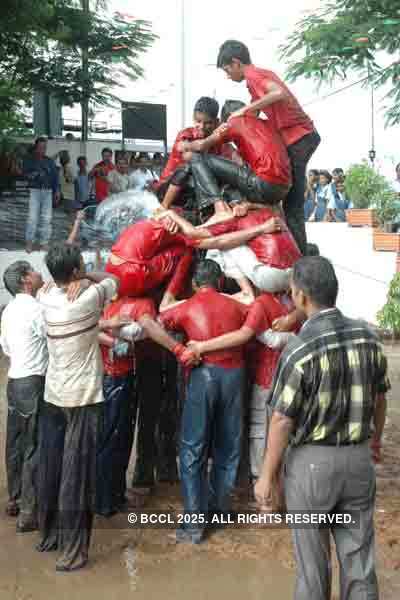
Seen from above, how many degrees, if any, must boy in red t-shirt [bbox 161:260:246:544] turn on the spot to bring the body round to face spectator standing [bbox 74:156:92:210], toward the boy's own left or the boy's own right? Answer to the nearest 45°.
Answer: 0° — they already face them

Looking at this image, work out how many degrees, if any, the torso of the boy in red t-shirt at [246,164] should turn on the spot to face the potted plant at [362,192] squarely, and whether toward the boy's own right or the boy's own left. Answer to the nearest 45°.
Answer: approximately 90° to the boy's own right

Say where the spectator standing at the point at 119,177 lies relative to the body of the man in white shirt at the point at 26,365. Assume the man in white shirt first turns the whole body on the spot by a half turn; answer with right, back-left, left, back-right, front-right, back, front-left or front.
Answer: back-right

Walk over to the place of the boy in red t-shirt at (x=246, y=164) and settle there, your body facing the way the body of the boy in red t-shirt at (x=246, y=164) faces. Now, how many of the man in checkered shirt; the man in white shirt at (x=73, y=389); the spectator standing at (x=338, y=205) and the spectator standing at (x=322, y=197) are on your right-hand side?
2

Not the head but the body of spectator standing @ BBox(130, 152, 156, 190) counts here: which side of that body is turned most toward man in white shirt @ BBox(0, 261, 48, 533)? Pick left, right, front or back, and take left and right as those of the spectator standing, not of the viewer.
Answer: front

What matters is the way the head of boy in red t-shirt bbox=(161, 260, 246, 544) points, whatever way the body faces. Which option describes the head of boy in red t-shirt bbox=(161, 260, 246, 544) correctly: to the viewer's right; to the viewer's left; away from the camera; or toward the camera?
away from the camera

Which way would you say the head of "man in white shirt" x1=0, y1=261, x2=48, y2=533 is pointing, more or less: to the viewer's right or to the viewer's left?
to the viewer's right

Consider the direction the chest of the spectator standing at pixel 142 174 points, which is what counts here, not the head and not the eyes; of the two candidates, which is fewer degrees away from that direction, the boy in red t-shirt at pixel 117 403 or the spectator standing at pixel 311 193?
the boy in red t-shirt

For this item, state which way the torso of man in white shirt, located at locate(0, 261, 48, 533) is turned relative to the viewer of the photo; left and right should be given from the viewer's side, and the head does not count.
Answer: facing away from the viewer and to the right of the viewer

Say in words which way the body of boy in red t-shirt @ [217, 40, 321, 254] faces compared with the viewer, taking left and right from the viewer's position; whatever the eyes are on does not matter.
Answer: facing to the left of the viewer

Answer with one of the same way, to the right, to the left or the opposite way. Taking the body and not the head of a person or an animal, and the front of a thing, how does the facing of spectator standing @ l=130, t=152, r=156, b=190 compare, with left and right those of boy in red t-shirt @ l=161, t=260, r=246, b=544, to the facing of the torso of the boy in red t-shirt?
the opposite way

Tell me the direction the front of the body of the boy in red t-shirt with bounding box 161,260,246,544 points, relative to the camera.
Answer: away from the camera
